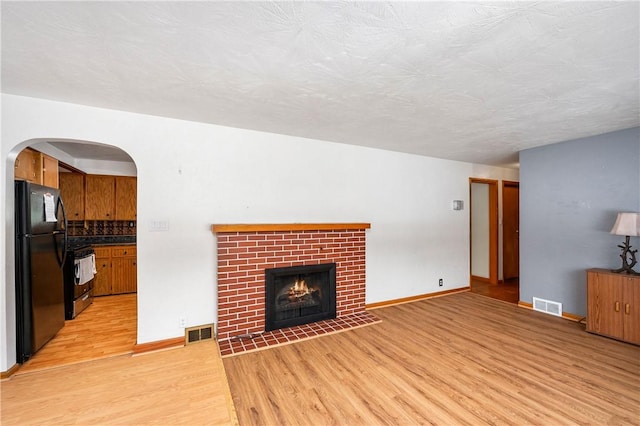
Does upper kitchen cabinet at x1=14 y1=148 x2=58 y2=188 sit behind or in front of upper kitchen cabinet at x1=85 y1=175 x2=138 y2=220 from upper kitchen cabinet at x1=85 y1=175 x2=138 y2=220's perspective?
in front

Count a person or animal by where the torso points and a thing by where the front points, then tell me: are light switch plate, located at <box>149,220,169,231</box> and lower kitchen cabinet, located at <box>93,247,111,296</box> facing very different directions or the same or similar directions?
same or similar directions

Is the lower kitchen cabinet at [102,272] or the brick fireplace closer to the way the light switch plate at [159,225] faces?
the brick fireplace

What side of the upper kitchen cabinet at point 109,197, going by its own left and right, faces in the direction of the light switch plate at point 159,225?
front

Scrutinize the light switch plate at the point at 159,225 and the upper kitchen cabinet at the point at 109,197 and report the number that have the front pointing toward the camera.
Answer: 2

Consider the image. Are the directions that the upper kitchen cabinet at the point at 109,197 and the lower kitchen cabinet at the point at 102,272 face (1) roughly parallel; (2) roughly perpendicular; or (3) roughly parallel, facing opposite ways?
roughly parallel

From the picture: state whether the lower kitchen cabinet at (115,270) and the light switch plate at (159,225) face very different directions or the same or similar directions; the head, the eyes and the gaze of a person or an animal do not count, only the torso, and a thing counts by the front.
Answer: same or similar directions

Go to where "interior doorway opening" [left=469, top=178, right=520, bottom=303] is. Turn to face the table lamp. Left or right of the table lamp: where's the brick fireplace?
right

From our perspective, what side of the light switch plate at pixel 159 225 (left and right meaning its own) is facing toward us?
front

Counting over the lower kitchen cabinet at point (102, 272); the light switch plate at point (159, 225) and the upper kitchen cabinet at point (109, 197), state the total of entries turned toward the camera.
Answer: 3

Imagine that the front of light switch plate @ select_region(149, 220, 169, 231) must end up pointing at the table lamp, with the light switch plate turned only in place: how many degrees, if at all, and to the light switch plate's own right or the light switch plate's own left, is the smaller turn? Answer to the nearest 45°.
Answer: approximately 45° to the light switch plate's own left

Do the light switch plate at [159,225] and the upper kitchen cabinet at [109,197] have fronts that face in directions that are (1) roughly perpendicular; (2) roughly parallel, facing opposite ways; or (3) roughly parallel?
roughly parallel

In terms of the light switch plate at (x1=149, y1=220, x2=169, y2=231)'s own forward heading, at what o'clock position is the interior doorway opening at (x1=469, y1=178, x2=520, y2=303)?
The interior doorway opening is roughly at 9 o'clock from the light switch plate.

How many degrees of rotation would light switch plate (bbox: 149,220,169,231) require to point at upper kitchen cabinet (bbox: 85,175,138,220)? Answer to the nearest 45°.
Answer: approximately 180°

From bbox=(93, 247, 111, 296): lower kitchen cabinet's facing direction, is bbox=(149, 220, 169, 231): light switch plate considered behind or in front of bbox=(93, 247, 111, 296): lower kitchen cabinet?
in front

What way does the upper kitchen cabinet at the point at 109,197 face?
toward the camera

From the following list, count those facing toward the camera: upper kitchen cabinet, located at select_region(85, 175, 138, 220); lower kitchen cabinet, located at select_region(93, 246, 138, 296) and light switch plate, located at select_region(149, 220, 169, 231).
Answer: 3

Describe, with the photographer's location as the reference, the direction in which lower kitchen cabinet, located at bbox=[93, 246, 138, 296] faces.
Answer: facing the viewer

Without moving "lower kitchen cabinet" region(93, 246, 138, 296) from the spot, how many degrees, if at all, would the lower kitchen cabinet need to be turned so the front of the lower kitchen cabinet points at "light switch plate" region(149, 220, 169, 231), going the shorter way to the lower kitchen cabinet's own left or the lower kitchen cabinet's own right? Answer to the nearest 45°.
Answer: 0° — it already faces it
